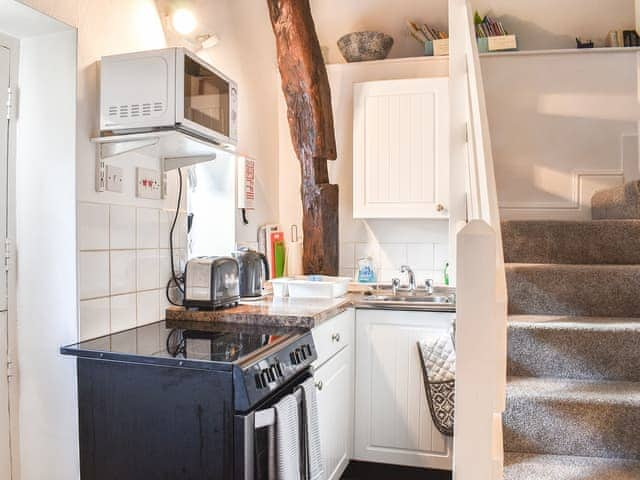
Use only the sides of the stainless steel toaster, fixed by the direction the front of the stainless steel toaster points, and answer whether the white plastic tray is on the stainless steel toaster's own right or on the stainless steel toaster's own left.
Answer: on the stainless steel toaster's own left

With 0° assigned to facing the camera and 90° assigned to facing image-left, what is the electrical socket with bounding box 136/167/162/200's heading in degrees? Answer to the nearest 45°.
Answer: approximately 315°

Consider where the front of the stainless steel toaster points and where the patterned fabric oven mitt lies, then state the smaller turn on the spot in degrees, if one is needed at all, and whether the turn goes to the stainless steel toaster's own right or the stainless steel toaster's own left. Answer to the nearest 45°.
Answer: approximately 45° to the stainless steel toaster's own left

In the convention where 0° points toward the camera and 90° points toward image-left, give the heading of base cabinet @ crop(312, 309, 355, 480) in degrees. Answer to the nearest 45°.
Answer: approximately 315°

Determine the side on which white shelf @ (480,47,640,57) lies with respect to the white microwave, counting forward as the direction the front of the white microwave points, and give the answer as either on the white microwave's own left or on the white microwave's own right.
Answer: on the white microwave's own left

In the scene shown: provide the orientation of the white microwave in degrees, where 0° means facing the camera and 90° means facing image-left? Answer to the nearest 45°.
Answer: approximately 315°
